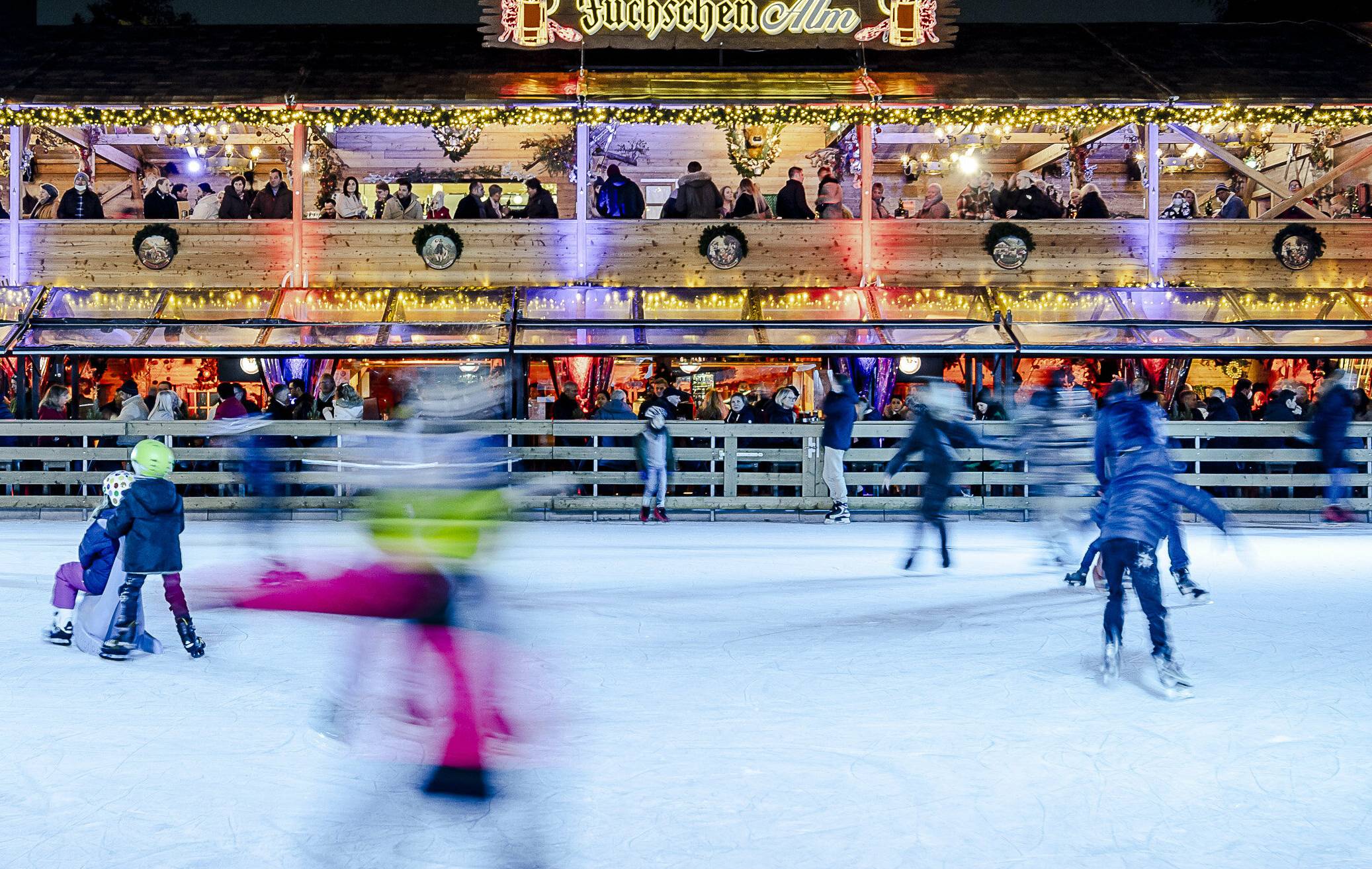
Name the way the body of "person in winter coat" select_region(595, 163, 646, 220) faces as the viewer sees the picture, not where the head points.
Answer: away from the camera

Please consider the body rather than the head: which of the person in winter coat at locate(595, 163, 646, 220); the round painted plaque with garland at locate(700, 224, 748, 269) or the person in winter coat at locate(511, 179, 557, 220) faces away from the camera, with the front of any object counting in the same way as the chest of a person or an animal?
the person in winter coat at locate(595, 163, 646, 220)

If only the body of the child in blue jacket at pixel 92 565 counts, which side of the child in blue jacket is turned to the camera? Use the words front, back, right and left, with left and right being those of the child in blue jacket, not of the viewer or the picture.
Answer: left

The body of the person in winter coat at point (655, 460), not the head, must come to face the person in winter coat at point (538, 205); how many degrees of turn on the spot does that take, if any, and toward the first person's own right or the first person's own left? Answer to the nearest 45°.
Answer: approximately 180°

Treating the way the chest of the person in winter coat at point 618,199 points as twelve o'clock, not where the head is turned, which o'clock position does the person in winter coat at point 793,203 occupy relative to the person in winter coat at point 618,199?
the person in winter coat at point 793,203 is roughly at 3 o'clock from the person in winter coat at point 618,199.

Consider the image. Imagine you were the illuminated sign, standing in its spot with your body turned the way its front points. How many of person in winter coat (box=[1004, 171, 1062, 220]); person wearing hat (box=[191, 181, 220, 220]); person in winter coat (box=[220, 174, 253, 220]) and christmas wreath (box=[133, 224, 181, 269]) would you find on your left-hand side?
1
